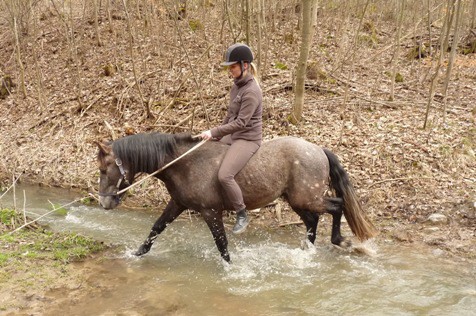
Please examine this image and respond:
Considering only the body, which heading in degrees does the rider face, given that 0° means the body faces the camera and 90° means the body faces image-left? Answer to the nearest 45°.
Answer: approximately 90°

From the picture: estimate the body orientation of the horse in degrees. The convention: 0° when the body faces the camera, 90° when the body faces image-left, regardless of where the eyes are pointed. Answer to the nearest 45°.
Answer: approximately 90°

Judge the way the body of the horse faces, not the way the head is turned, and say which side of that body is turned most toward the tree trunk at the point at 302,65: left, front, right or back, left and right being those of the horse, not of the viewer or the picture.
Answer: right

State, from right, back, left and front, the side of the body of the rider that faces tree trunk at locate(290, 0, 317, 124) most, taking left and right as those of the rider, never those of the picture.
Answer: right

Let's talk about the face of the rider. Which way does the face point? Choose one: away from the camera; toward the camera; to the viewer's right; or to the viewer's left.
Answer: to the viewer's left
